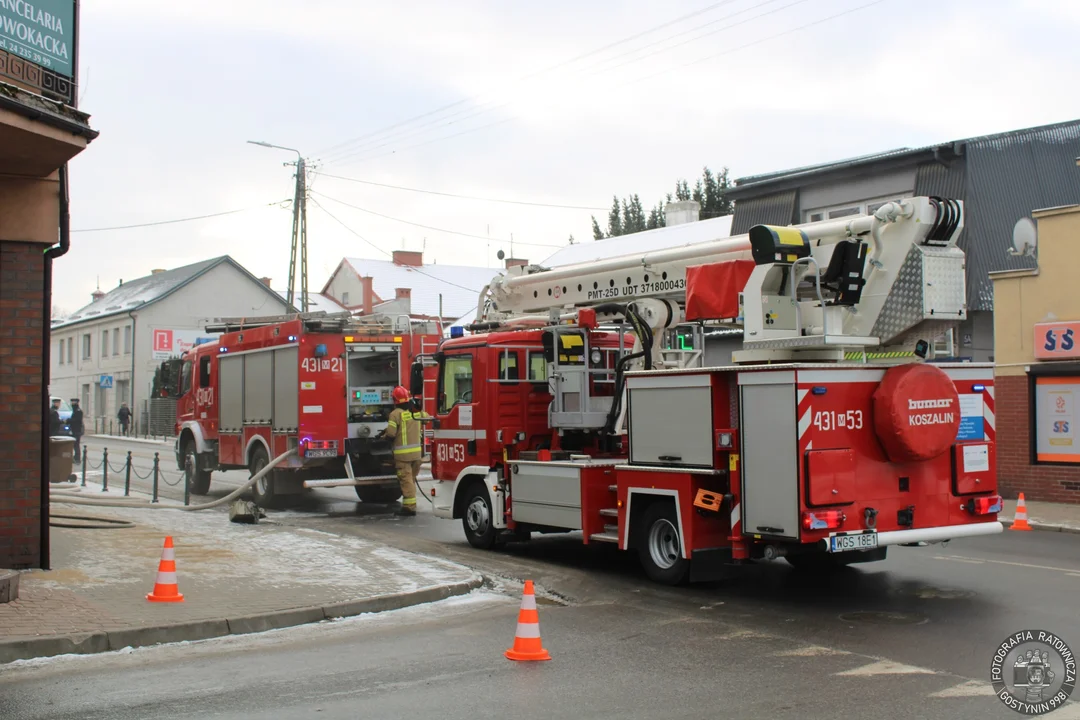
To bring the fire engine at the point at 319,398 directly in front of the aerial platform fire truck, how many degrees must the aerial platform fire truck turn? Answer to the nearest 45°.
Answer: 0° — it already faces it

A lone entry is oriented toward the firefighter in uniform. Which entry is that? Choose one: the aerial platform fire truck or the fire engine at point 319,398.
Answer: the aerial platform fire truck

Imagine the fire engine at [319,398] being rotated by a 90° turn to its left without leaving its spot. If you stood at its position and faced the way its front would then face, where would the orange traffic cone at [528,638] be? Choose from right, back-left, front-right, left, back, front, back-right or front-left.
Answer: front-left

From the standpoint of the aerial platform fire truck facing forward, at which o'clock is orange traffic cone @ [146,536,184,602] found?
The orange traffic cone is roughly at 10 o'clock from the aerial platform fire truck.

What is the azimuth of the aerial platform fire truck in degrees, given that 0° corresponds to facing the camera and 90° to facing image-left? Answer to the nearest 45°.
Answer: approximately 135°

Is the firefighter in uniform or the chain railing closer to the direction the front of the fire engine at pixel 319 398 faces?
the chain railing

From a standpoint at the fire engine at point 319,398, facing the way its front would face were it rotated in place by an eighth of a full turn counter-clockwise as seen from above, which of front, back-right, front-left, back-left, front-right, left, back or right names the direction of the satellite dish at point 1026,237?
back

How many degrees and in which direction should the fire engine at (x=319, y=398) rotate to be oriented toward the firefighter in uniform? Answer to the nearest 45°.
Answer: approximately 180°

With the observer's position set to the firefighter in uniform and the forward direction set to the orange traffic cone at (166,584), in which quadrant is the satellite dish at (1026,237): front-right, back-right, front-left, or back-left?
back-left

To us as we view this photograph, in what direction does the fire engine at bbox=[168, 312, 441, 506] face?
facing away from the viewer and to the left of the viewer

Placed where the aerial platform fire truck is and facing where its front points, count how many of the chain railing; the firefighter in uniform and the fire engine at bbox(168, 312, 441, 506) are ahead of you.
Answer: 3

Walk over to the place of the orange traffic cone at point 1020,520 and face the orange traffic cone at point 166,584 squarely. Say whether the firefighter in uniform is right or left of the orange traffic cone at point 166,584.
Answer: right

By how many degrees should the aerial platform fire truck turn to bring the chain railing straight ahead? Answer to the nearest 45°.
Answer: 0° — it already faces it
